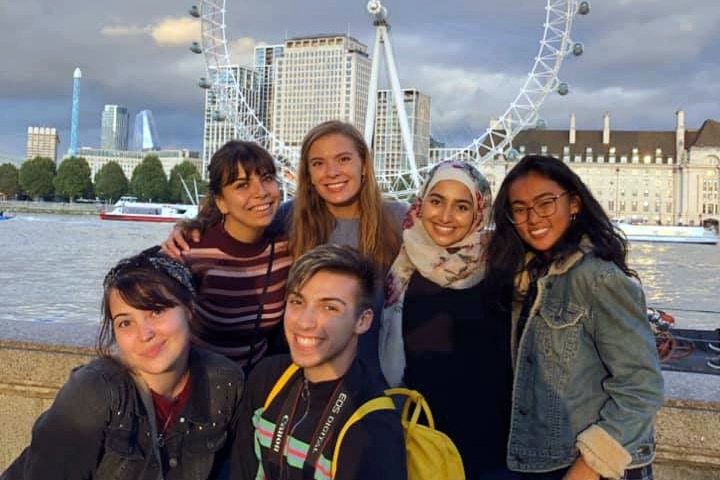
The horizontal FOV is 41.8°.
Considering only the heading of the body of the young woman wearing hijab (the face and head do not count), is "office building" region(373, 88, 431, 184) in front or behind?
behind

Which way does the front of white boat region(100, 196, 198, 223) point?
to the viewer's left

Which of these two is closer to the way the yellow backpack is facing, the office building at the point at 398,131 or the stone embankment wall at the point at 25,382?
the office building

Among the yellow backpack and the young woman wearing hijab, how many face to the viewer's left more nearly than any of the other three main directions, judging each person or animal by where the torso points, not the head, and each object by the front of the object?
0

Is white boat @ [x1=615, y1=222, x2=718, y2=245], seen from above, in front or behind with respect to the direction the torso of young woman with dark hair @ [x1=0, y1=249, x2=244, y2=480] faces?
behind

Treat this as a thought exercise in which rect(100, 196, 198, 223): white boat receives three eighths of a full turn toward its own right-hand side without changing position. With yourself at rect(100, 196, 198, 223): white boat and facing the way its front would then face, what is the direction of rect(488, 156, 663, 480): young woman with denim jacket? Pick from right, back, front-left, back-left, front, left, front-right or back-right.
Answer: back-right

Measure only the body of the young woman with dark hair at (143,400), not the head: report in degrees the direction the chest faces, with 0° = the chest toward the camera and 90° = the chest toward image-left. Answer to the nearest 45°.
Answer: approximately 0°

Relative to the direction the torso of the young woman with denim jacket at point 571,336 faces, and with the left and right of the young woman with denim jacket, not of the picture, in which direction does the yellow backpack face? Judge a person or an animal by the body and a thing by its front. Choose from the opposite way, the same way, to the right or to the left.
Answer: the opposite way

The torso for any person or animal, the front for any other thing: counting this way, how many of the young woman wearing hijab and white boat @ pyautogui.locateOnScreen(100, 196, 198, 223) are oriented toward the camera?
1

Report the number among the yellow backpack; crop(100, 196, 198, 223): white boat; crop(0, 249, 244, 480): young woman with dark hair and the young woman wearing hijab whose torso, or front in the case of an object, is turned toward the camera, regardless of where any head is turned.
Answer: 2

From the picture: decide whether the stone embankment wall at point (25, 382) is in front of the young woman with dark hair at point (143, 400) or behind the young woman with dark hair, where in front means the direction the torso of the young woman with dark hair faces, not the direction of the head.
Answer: behind

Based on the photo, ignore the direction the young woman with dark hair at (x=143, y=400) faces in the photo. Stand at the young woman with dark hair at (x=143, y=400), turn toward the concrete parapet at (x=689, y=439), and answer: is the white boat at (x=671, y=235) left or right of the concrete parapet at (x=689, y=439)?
left
